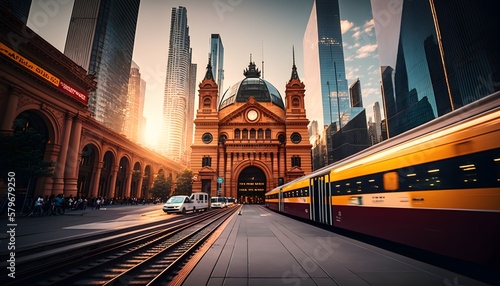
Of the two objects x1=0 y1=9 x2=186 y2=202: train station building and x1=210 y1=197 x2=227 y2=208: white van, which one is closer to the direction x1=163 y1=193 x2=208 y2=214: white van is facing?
the train station building

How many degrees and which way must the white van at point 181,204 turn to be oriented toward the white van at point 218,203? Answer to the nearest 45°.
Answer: approximately 135° to its right

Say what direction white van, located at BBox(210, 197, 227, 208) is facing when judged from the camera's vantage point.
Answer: facing the viewer and to the left of the viewer

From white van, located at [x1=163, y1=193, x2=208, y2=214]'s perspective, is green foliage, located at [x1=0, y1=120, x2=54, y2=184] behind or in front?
in front

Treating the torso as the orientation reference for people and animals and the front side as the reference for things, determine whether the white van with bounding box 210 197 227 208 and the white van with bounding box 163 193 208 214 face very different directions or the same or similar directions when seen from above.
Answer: same or similar directions

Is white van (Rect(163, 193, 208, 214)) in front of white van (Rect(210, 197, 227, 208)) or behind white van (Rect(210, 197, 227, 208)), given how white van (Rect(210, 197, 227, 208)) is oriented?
in front

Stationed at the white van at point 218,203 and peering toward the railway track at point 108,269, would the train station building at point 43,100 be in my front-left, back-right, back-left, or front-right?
front-right

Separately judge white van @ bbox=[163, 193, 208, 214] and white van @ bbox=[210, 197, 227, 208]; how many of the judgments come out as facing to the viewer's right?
0

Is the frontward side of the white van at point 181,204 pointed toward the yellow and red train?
no
